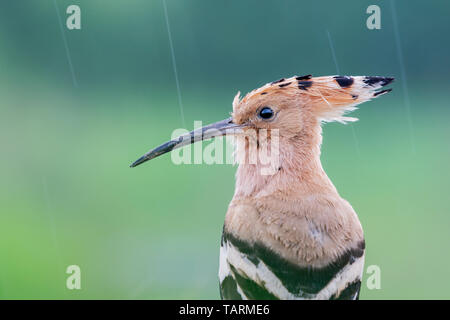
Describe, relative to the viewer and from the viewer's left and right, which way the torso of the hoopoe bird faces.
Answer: facing away from the viewer and to the left of the viewer
